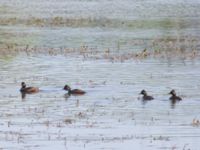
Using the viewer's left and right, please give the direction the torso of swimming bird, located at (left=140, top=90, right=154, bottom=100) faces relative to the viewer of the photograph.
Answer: facing to the left of the viewer

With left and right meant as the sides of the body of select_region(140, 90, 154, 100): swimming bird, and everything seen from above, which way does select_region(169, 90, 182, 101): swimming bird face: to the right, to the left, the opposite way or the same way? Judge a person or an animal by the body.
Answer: the same way

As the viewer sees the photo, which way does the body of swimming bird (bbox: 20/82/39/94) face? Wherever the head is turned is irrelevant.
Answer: to the viewer's left

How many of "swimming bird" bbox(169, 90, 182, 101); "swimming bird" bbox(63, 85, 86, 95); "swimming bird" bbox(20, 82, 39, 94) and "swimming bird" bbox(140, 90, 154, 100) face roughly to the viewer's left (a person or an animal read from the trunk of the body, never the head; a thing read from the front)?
4

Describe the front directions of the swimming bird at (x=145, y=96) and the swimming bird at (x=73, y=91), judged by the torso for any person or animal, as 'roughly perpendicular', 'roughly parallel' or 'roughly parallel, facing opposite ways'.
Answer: roughly parallel

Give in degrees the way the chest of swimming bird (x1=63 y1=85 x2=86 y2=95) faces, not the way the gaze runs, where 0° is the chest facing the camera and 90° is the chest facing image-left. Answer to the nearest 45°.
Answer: approximately 90°

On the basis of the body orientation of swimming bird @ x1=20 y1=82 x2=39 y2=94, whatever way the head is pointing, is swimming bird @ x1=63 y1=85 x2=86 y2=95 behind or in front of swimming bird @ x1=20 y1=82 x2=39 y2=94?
behind

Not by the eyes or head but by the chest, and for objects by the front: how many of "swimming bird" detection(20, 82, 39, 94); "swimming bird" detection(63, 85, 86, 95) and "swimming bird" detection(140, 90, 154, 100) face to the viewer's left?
3

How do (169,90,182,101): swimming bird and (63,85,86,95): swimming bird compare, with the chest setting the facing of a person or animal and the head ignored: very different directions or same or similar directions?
same or similar directions

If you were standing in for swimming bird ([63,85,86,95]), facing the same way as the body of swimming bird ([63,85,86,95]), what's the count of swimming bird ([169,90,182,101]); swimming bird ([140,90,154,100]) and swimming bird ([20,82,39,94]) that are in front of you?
1

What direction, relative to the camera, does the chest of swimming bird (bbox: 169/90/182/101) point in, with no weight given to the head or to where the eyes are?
to the viewer's left

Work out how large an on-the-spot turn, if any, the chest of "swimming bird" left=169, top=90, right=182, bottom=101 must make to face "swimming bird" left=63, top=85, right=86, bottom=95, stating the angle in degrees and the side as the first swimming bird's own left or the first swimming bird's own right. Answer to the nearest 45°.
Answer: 0° — it already faces it
